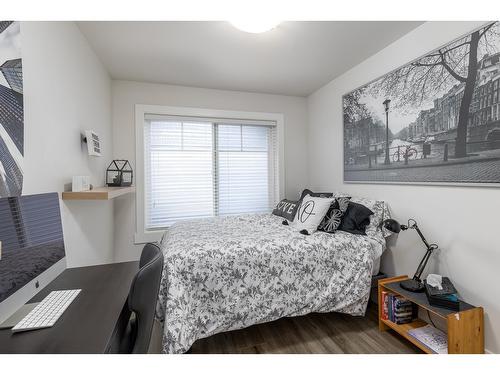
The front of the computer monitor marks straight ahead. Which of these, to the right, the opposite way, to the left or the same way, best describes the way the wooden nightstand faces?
the opposite way

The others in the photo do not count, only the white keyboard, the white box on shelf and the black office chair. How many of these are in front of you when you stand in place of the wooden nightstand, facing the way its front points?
3

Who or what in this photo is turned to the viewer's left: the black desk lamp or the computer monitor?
the black desk lamp

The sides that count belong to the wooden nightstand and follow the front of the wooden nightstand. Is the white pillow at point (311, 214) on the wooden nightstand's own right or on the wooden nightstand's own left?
on the wooden nightstand's own right

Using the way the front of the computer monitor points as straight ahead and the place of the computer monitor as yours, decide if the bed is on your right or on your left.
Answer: on your left

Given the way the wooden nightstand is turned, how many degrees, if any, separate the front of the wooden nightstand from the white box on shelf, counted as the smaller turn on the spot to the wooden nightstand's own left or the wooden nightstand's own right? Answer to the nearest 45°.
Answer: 0° — it already faces it

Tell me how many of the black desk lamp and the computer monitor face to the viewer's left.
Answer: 1

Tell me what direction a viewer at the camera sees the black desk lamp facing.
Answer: facing to the left of the viewer

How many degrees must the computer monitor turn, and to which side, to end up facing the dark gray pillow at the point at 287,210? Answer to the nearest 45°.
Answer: approximately 45° to its left

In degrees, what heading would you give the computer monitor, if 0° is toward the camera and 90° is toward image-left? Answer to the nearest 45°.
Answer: approximately 315°
